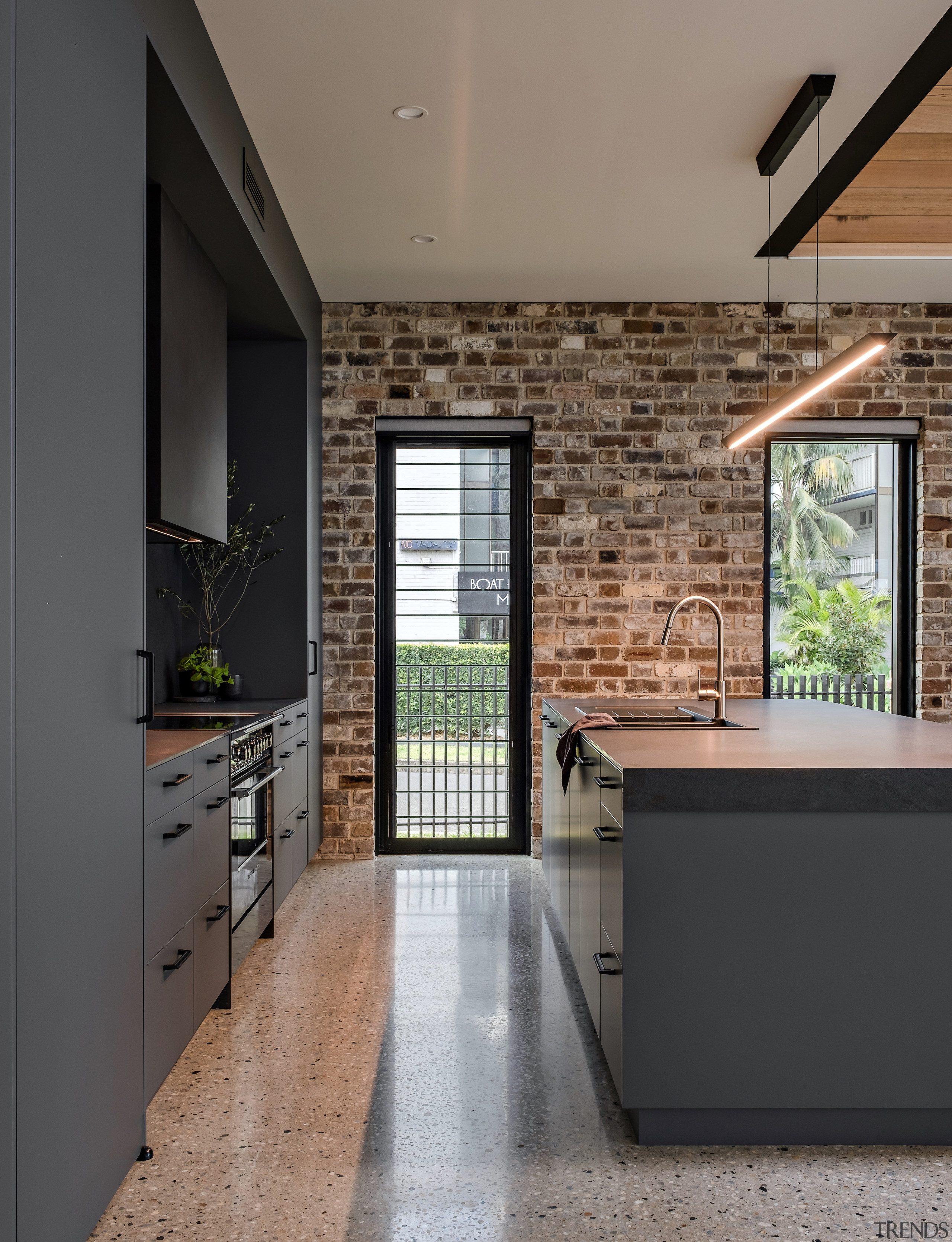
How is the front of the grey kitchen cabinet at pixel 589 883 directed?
to the viewer's left

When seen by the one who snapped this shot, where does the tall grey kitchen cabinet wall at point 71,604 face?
facing to the right of the viewer

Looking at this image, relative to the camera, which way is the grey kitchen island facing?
to the viewer's left

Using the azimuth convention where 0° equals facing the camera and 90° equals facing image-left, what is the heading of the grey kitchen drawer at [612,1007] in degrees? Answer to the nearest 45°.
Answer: approximately 90°

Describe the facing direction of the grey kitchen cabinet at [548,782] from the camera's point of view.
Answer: facing to the left of the viewer

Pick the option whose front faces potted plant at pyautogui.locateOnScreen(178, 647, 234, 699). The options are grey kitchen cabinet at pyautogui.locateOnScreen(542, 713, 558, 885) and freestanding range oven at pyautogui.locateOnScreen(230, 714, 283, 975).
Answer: the grey kitchen cabinet

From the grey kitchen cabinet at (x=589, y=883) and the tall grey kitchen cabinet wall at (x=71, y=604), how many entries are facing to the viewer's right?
1

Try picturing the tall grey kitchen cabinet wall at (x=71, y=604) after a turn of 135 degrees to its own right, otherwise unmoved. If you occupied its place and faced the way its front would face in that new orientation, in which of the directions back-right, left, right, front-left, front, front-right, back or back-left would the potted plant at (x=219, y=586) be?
back-right

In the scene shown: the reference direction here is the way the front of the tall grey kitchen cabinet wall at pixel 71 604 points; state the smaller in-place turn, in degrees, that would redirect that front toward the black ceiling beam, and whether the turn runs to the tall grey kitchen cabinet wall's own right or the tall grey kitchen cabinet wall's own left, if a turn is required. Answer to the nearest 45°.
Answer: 0° — it already faces it

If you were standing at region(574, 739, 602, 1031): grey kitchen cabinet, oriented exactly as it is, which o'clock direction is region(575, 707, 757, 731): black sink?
The black sink is roughly at 4 o'clock from the grey kitchen cabinet.

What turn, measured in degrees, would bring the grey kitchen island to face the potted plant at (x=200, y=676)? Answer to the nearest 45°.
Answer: approximately 45° to its right

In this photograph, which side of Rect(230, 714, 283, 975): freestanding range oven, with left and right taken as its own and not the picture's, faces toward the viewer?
right

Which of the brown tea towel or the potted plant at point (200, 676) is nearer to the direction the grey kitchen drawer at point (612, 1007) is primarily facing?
the potted plant

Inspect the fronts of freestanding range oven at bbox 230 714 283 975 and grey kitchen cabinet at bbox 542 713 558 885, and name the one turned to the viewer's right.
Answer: the freestanding range oven
